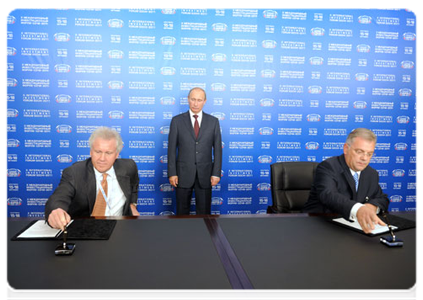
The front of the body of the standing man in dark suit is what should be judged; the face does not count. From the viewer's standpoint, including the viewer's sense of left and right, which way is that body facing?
facing the viewer

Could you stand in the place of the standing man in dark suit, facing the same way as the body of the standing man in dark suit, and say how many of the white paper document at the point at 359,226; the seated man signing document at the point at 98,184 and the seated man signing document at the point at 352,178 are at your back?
0

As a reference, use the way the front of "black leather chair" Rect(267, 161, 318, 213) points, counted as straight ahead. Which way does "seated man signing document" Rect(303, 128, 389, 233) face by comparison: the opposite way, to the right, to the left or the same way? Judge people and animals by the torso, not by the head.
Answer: the same way

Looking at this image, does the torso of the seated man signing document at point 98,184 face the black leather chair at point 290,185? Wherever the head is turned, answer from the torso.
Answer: no

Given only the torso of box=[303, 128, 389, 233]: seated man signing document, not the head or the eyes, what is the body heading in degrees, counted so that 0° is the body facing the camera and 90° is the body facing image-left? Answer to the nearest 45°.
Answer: approximately 315°

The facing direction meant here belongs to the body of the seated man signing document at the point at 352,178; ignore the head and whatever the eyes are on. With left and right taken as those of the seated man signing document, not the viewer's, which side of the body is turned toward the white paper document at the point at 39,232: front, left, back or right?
right

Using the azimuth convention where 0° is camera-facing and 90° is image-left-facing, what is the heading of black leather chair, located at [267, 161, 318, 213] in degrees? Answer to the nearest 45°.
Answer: approximately 315°

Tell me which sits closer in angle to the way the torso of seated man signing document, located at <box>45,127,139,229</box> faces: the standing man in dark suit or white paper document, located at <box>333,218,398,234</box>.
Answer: the white paper document

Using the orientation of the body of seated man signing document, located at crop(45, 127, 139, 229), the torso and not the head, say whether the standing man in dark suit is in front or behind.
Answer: behind

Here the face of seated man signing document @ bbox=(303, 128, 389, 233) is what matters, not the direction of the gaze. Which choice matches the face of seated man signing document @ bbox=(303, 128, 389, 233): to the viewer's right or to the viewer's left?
to the viewer's right

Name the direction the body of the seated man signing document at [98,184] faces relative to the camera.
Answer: toward the camera

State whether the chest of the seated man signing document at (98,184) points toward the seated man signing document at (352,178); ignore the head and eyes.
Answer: no

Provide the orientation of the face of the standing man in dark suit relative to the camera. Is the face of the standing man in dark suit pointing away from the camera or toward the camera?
toward the camera
